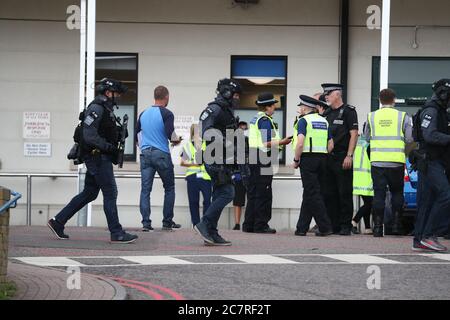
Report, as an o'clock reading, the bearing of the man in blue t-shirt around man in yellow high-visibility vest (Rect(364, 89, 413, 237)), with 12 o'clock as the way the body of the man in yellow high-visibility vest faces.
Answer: The man in blue t-shirt is roughly at 9 o'clock from the man in yellow high-visibility vest.

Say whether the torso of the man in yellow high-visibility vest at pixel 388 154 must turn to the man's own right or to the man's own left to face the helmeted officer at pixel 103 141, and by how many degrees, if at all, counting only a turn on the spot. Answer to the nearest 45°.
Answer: approximately 135° to the man's own left

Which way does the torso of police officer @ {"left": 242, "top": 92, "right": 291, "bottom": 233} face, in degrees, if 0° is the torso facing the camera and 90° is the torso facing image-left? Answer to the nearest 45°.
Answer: approximately 270°

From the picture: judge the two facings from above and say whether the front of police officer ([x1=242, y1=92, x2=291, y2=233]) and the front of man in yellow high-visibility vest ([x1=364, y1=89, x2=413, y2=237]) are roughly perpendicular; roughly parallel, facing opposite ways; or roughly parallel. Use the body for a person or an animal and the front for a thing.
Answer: roughly perpendicular

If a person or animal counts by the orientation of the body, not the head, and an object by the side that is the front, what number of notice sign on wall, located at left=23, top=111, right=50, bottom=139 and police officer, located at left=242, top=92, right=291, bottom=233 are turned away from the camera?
0

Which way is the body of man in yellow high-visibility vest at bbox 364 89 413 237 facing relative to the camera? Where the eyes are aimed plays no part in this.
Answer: away from the camera

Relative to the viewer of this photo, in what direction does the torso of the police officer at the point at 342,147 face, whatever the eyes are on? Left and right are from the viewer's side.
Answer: facing the viewer and to the left of the viewer

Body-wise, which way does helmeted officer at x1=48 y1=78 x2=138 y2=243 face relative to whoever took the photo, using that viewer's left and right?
facing to the right of the viewer

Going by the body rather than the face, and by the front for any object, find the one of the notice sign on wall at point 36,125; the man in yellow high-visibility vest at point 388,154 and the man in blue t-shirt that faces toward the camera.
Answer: the notice sign on wall

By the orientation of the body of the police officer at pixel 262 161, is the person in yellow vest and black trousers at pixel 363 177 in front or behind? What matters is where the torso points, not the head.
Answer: in front
